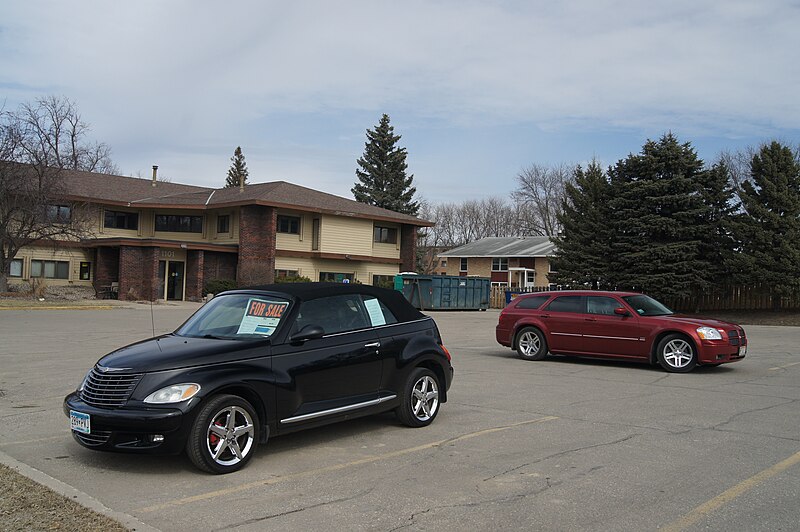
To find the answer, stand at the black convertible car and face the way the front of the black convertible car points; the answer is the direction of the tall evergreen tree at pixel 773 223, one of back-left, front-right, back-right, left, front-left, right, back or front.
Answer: back

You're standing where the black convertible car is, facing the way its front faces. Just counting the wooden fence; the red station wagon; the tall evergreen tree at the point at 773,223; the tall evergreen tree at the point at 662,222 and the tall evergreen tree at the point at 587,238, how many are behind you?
5

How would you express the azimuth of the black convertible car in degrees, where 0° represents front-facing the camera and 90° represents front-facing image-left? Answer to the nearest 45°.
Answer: approximately 45°

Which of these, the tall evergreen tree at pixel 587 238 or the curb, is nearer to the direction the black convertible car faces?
the curb

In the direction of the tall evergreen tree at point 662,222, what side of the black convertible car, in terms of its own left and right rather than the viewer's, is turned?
back

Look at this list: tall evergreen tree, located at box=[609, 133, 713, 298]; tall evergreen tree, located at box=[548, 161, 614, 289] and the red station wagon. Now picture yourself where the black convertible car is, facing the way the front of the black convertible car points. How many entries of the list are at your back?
3

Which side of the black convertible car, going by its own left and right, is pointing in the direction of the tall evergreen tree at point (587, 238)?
back

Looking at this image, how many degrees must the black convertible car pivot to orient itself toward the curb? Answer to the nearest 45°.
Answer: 0° — it already faces it

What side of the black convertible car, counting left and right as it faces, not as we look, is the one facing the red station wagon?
back

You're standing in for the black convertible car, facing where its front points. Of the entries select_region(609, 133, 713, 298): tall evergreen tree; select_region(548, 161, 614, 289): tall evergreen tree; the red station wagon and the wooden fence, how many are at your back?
4

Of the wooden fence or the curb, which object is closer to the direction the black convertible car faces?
the curb

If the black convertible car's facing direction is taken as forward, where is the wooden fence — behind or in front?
behind
